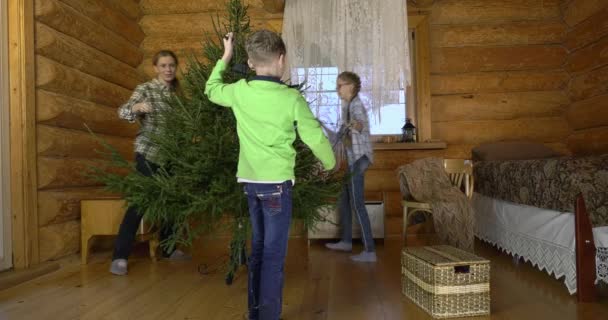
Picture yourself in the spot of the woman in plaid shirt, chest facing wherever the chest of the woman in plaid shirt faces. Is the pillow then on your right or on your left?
on your left

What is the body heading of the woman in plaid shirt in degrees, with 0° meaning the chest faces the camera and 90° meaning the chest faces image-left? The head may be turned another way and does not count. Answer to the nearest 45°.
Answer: approximately 315°

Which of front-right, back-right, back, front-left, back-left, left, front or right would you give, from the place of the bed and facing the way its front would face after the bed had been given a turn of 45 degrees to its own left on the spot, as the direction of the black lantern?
back-left

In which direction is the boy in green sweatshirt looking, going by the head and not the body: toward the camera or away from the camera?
away from the camera

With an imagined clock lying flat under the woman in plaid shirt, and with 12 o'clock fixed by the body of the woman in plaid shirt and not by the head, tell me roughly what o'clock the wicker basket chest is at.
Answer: The wicker basket chest is roughly at 12 o'clock from the woman in plaid shirt.

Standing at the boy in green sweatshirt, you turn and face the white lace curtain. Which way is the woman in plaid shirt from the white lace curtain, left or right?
left

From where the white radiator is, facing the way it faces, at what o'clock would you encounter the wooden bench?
The wooden bench is roughly at 2 o'clock from the white radiator.

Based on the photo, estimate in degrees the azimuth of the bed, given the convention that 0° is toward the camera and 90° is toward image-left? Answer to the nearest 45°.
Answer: approximately 315°

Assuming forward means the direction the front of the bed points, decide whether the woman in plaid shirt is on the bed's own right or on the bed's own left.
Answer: on the bed's own right
